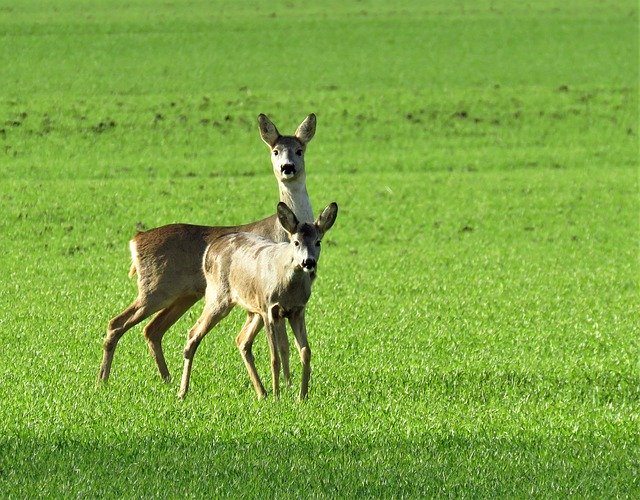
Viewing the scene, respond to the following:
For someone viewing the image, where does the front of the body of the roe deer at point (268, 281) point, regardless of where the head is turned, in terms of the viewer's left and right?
facing the viewer and to the right of the viewer

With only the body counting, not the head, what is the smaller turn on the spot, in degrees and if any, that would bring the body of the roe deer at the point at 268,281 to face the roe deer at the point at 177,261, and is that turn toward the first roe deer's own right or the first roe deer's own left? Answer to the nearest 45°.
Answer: approximately 180°

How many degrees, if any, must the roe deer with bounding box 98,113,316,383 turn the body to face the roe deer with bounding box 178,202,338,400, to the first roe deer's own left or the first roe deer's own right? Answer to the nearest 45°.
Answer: approximately 45° to the first roe deer's own right

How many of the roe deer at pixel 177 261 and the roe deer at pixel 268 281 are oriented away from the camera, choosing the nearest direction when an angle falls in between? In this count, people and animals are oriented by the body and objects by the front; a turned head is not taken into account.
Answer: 0

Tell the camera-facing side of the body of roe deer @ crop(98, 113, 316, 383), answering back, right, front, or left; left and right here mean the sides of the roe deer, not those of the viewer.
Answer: right
